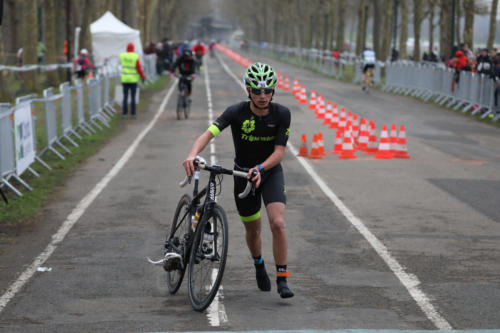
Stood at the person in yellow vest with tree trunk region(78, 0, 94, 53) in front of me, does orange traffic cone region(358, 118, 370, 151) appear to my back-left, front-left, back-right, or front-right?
back-right

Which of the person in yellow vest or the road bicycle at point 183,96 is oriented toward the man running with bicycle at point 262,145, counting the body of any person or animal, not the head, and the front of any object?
the road bicycle

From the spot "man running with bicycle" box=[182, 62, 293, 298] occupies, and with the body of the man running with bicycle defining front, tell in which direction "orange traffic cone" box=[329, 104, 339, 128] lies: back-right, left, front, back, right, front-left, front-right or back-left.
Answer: back

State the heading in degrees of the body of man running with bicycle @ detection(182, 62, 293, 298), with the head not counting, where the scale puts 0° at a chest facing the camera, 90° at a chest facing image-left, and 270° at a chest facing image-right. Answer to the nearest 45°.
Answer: approximately 0°

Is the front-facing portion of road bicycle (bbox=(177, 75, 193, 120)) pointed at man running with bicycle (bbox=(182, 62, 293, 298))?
yes
